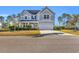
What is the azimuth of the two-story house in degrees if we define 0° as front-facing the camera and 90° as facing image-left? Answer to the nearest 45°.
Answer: approximately 0°
